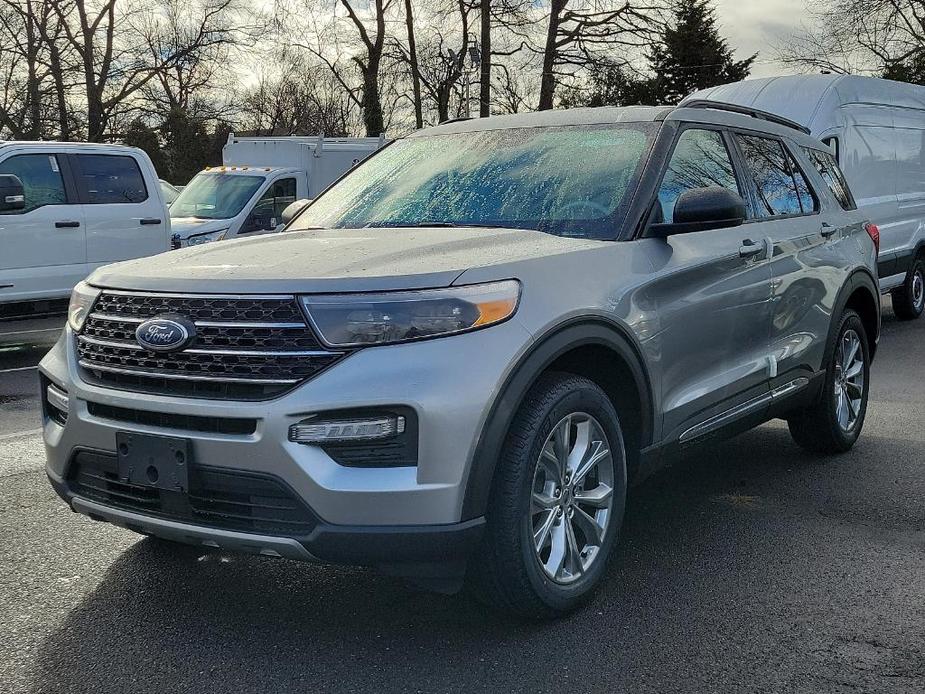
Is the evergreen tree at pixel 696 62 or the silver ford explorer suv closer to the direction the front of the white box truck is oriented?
the silver ford explorer suv

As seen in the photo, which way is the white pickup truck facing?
to the viewer's left

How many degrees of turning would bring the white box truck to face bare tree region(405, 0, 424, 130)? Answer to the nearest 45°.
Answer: approximately 135° to its right

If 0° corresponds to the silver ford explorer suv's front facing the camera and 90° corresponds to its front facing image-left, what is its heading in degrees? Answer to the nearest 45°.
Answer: approximately 45°

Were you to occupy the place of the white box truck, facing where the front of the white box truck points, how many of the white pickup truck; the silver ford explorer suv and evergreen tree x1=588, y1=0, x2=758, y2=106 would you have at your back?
1

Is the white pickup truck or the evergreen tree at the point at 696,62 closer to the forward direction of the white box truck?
the white pickup truck

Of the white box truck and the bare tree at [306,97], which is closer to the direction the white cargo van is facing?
the white box truck

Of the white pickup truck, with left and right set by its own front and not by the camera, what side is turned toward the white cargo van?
back
